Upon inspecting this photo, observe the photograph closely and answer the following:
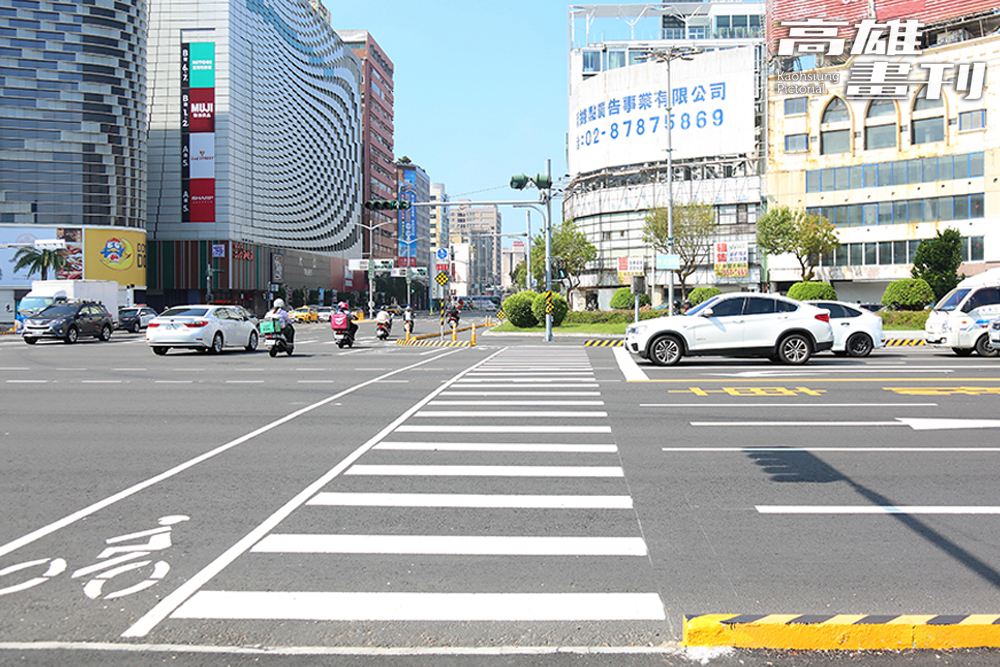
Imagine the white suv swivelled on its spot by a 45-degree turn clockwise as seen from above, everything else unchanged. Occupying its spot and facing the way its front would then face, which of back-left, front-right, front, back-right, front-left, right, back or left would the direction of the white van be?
right

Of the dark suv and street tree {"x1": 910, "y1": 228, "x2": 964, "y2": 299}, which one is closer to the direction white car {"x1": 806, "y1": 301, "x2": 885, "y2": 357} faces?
the dark suv

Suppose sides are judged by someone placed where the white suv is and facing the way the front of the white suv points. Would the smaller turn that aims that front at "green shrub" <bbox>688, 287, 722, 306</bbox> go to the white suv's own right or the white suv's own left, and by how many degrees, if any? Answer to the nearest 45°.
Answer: approximately 90° to the white suv's own right

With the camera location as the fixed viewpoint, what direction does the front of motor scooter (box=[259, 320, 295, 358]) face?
facing away from the viewer and to the right of the viewer

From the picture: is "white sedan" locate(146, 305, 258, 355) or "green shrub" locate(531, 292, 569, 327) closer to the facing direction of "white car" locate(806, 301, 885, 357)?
the white sedan

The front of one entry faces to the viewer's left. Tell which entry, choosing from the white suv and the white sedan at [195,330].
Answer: the white suv

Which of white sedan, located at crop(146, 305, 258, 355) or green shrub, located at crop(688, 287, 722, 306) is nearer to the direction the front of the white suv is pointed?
the white sedan

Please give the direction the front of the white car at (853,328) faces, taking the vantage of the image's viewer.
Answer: facing to the left of the viewer

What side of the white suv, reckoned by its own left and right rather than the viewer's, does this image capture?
left

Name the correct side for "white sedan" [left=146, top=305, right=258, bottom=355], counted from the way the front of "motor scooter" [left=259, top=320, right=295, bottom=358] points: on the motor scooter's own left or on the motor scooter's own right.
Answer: on the motor scooter's own left

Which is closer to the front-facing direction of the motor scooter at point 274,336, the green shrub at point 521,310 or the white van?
the green shrub
